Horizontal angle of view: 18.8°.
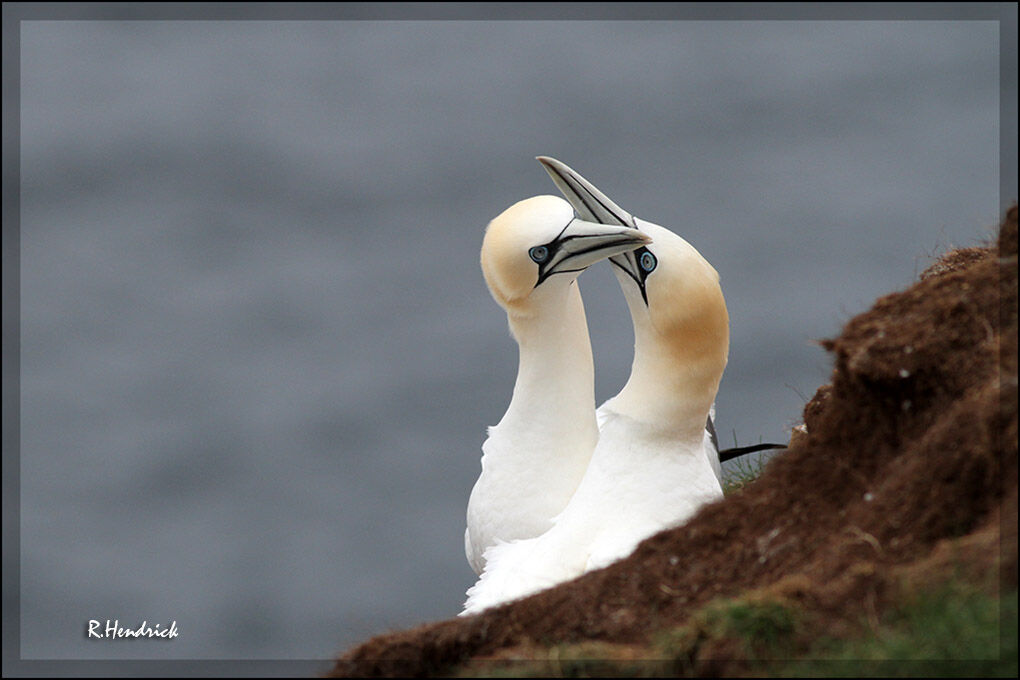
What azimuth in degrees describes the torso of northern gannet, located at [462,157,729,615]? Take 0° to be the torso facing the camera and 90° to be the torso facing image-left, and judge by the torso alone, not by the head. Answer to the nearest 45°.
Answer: approximately 90°

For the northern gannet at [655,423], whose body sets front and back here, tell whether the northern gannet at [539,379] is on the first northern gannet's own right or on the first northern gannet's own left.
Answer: on the first northern gannet's own right
